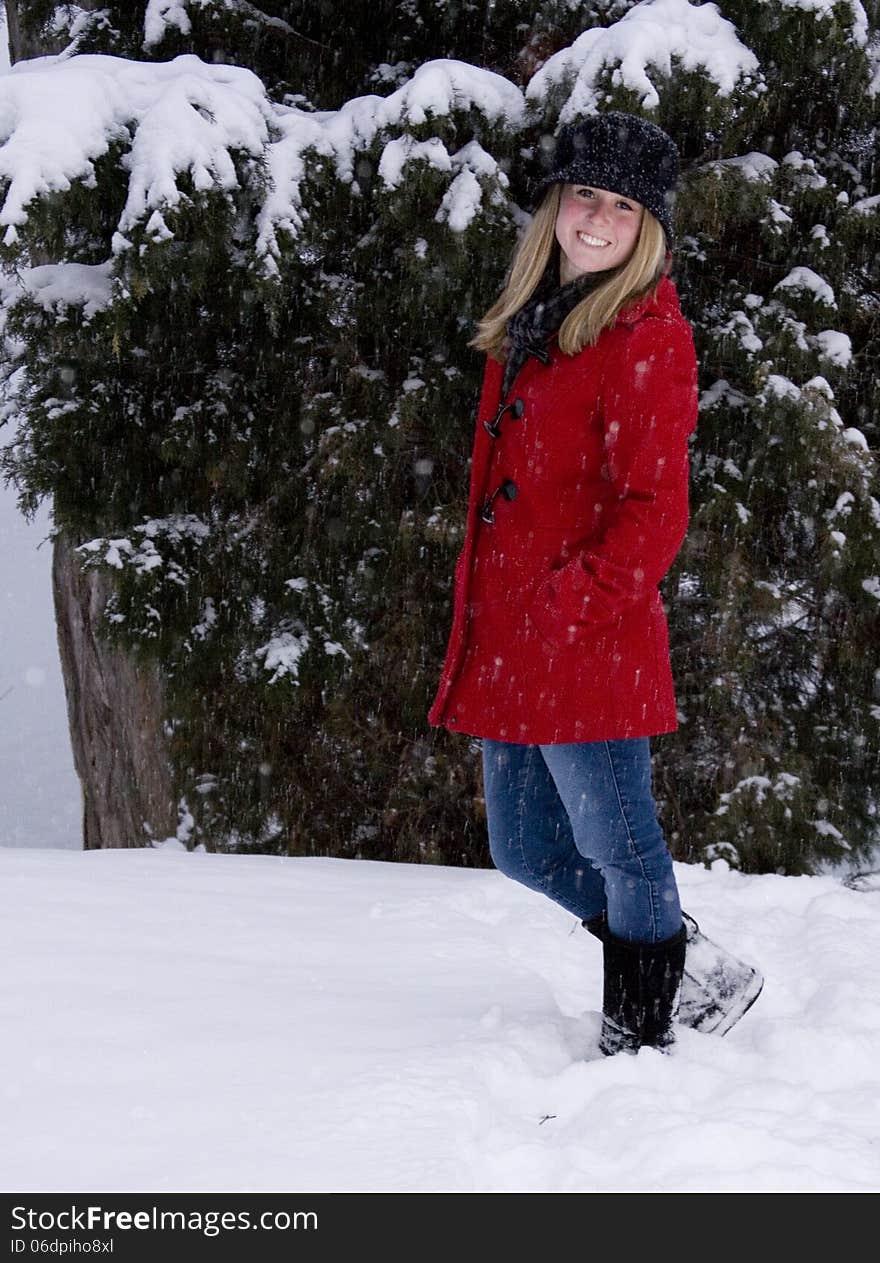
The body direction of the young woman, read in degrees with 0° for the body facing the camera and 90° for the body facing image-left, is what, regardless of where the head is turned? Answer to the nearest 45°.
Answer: approximately 45°

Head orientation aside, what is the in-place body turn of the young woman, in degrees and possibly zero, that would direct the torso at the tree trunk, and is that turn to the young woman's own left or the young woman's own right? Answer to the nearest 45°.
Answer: approximately 90° to the young woman's own right
